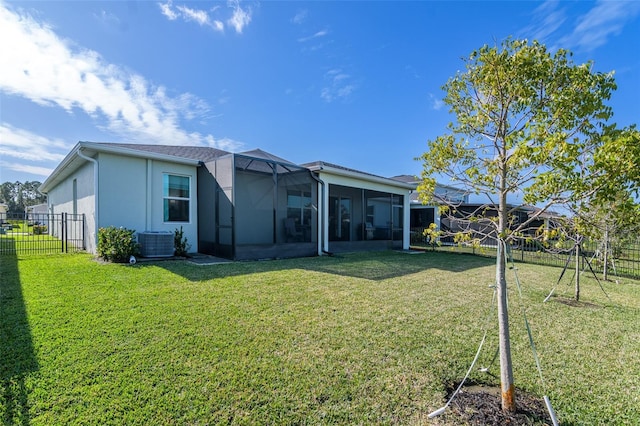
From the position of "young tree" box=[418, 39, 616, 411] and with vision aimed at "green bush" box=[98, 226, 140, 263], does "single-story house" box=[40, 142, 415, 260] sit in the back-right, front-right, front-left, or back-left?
front-right

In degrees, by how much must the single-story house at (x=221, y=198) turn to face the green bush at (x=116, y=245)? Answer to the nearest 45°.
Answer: approximately 90° to its left

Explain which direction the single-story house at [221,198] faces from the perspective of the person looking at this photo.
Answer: facing away from the viewer and to the left of the viewer

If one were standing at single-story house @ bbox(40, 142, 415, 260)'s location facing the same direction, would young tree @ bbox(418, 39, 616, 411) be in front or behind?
behind

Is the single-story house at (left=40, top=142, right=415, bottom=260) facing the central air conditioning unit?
no
